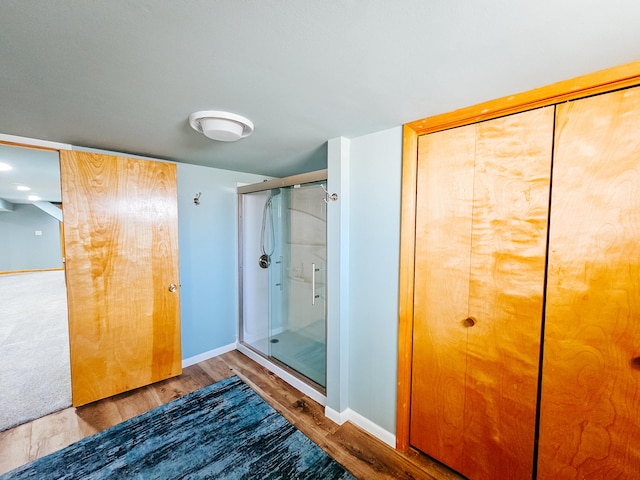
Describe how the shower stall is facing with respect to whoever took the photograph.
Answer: facing the viewer and to the left of the viewer

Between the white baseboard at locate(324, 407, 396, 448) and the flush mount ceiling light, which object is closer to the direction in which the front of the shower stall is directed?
the flush mount ceiling light

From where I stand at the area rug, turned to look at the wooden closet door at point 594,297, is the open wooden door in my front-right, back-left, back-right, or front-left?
back-left

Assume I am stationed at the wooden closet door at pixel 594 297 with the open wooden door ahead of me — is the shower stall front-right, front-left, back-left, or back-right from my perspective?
front-right

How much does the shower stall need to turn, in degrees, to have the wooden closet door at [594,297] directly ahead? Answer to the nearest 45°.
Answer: approximately 90° to its left

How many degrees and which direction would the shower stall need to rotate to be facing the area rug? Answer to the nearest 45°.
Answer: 0° — it already faces it

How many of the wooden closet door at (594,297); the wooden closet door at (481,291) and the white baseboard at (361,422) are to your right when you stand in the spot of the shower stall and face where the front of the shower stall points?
0

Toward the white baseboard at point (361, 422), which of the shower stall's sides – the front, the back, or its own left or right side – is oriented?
left

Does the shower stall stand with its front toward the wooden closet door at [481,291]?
no

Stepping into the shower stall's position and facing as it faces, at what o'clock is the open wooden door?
The open wooden door is roughly at 1 o'clock from the shower stall.

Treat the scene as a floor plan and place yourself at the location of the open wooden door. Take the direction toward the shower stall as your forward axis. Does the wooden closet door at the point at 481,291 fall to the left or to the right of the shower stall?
right

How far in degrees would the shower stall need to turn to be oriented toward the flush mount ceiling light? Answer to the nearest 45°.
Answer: approximately 45° to its left
